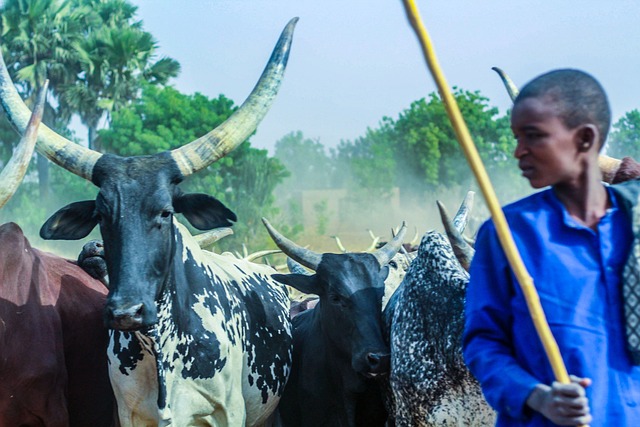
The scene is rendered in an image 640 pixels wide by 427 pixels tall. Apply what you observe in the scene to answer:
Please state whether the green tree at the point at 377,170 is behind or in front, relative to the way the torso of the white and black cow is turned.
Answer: behind

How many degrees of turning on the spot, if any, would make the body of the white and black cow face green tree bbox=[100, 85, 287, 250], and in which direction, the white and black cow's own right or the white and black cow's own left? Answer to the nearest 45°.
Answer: approximately 135° to the white and black cow's own right

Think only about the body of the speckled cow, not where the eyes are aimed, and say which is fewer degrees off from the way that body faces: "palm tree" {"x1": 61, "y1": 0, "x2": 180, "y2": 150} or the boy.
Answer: the palm tree

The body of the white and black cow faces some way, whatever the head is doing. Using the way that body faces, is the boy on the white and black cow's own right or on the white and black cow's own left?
on the white and black cow's own left

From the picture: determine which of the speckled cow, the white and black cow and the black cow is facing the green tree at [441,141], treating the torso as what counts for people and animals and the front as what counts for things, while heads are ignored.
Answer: the speckled cow

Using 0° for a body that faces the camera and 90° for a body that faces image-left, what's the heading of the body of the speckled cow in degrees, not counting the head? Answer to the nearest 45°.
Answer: approximately 180°

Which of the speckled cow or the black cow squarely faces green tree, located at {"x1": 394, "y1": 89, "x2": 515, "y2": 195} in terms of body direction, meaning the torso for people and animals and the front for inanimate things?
the speckled cow

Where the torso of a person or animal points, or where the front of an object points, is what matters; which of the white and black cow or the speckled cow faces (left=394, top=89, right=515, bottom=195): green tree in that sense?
the speckled cow

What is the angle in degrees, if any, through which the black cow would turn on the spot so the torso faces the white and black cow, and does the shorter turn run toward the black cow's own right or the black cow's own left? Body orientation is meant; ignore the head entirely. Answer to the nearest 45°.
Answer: approximately 90° to the black cow's own right

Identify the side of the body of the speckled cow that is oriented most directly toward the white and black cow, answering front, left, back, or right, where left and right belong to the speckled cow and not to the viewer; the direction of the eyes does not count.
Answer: left

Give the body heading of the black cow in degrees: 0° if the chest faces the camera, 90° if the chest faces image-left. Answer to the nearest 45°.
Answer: approximately 315°

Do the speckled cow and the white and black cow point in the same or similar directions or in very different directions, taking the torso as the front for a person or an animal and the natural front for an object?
very different directions

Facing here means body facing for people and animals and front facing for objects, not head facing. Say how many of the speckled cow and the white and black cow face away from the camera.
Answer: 1

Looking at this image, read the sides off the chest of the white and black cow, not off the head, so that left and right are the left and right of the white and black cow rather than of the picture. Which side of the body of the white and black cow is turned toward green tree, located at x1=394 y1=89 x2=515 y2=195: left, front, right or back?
back
